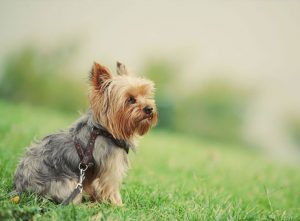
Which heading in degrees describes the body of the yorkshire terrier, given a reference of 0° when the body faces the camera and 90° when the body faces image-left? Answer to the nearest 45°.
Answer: approximately 270°
